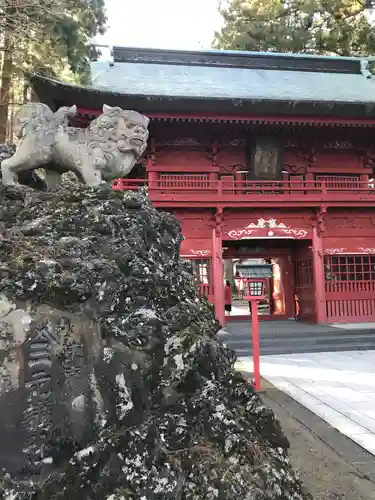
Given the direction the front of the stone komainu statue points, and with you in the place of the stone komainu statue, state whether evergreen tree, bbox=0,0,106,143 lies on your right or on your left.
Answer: on your left

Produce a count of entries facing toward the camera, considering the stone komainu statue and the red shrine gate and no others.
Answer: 1

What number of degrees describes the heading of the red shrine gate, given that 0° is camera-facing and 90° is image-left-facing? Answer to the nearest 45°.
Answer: approximately 0°

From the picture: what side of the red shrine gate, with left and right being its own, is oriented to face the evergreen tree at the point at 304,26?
back

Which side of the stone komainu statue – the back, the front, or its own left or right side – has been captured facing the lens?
right

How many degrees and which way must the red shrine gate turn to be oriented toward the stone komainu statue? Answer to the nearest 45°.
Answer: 0° — it already faces it

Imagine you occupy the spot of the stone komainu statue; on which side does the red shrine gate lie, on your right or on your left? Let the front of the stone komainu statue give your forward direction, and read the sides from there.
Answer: on your left

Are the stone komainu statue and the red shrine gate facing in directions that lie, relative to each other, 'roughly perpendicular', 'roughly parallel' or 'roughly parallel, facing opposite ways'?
roughly perpendicular
